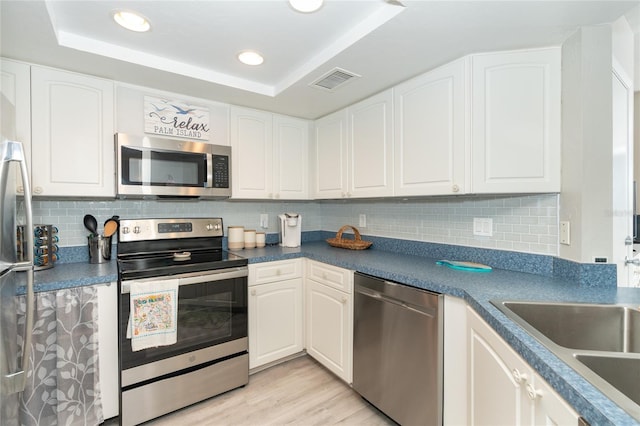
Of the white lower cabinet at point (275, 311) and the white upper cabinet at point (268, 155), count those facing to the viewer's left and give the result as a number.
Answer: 0

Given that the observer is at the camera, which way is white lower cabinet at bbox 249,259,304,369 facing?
facing the viewer and to the right of the viewer

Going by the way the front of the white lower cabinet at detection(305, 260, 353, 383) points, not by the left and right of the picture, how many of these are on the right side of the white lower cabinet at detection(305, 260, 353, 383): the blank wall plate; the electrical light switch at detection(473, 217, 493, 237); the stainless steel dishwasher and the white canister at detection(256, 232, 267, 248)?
1

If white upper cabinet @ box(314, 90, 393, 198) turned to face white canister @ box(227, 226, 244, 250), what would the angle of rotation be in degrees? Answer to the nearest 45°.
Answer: approximately 45° to its right

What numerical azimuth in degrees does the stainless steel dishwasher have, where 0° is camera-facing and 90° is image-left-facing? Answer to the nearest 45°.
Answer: approximately 45°

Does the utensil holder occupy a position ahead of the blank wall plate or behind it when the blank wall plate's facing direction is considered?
ahead

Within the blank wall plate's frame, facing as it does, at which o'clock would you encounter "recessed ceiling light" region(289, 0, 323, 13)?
The recessed ceiling light is roughly at 12 o'clock from the blank wall plate.

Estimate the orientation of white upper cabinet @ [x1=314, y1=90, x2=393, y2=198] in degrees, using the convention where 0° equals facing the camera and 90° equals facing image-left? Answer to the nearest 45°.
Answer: approximately 45°

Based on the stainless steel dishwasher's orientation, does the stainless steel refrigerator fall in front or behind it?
in front

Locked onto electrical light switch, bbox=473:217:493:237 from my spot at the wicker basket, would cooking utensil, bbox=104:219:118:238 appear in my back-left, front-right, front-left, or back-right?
back-right
